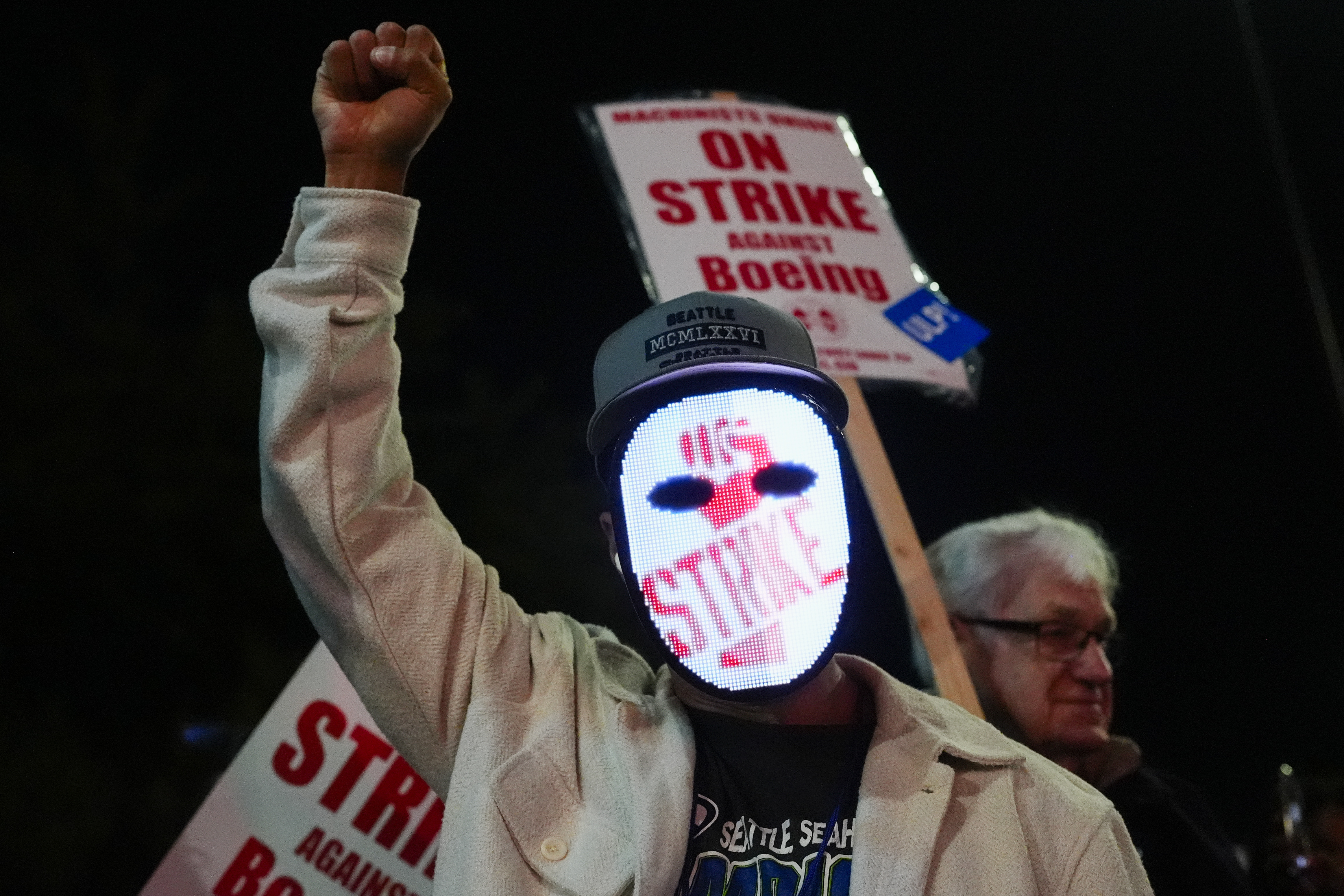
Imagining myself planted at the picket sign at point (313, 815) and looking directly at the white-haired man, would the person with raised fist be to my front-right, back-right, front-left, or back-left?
front-right

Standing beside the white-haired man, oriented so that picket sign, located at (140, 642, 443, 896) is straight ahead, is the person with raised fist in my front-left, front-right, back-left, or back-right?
front-left

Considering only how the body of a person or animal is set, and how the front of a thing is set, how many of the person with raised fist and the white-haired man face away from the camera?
0

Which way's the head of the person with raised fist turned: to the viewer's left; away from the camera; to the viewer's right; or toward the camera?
toward the camera

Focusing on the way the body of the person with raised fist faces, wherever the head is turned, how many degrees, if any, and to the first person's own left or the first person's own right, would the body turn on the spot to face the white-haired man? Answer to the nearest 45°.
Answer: approximately 135° to the first person's own left

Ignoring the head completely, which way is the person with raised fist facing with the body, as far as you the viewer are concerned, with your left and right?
facing the viewer

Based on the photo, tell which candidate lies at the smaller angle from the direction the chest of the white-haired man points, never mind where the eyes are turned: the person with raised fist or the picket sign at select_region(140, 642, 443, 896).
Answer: the person with raised fist

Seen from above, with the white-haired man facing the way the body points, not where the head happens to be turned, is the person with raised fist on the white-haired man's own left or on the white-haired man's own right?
on the white-haired man's own right

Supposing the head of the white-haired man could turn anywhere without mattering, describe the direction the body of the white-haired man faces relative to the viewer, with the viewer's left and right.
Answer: facing the viewer and to the right of the viewer

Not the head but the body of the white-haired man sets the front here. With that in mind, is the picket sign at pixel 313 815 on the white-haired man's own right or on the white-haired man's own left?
on the white-haired man's own right
